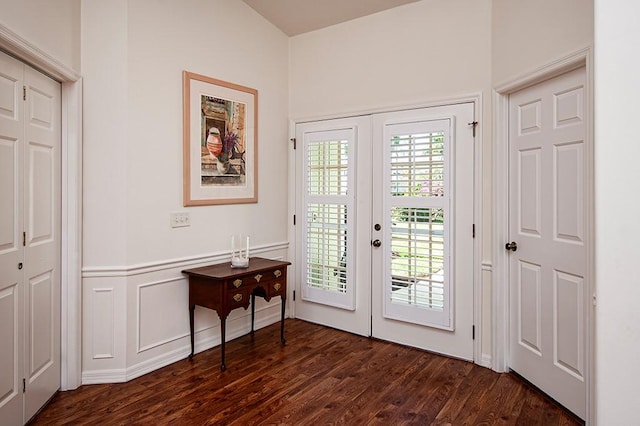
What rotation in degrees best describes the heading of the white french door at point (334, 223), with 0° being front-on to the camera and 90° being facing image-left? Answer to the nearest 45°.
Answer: approximately 45°

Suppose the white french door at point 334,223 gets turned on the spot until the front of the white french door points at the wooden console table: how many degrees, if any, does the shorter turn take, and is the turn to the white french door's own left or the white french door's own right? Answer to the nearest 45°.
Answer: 0° — it already faces it

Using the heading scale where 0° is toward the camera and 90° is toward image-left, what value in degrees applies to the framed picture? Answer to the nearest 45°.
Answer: approximately 315°

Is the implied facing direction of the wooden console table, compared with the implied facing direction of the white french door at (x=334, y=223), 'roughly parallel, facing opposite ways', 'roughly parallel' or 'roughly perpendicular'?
roughly perpendicular

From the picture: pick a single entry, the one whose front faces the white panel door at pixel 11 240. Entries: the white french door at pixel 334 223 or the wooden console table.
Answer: the white french door

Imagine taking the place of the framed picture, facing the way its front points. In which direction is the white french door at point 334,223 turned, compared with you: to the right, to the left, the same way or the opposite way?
to the right

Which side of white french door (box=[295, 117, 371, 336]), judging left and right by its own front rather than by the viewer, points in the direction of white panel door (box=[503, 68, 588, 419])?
left

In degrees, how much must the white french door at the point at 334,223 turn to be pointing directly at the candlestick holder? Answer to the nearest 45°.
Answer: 0° — it already faces it

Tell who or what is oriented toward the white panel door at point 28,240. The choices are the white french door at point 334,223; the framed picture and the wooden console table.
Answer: the white french door
